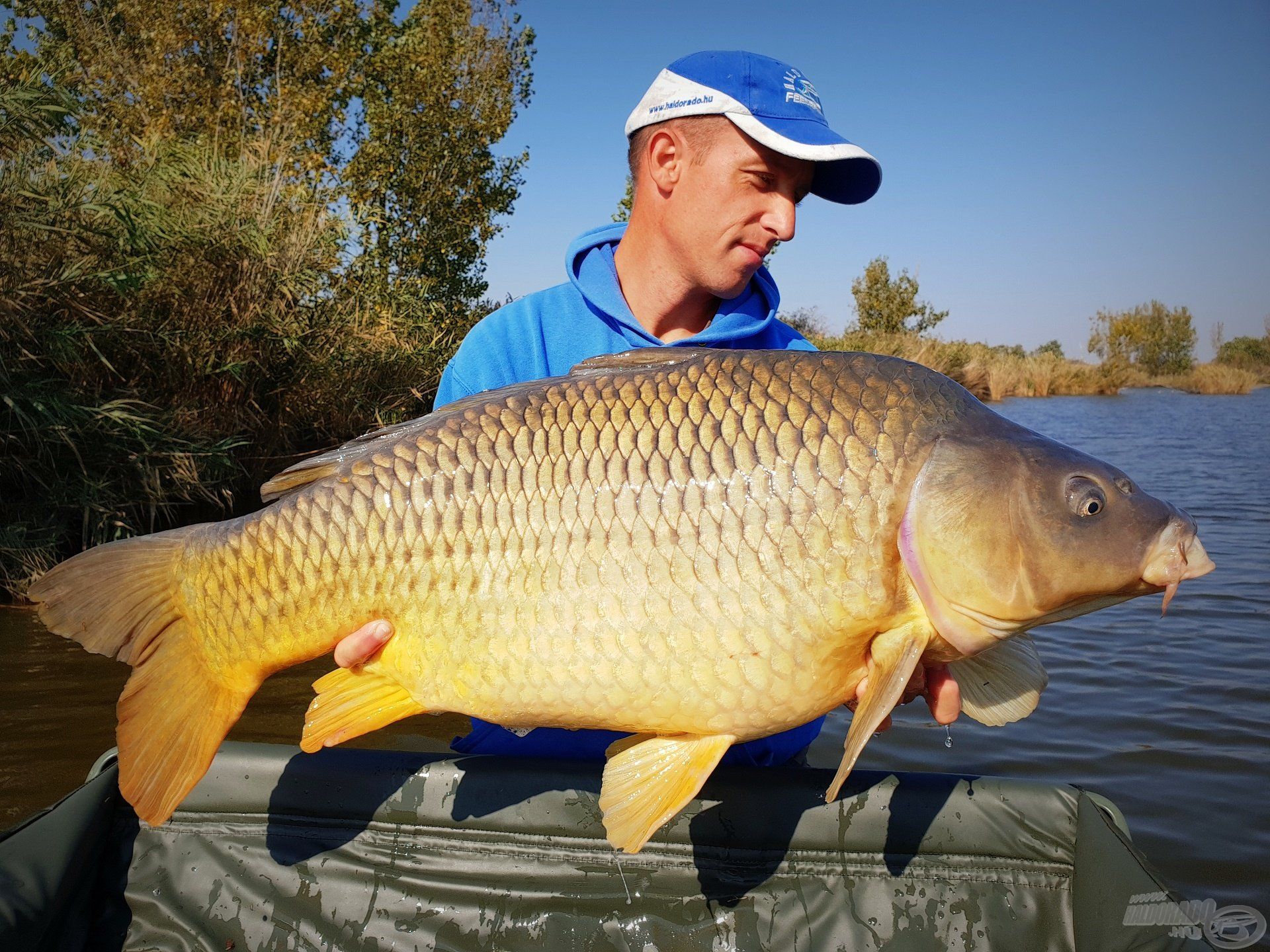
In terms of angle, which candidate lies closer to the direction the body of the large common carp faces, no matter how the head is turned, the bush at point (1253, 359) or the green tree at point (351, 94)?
the bush

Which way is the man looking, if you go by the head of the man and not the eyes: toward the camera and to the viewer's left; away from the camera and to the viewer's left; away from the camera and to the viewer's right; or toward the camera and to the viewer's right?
toward the camera and to the viewer's right

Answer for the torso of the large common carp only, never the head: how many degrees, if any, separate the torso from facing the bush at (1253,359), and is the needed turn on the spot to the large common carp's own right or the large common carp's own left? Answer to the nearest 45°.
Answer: approximately 45° to the large common carp's own left

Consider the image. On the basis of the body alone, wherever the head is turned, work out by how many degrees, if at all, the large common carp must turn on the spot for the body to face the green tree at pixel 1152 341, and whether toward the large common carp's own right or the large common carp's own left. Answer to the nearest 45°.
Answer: approximately 45° to the large common carp's own left

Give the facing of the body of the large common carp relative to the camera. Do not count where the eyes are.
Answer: to the viewer's right

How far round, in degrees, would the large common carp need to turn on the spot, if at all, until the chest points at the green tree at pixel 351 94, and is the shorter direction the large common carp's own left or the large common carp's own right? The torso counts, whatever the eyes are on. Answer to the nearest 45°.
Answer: approximately 90° to the large common carp's own left
